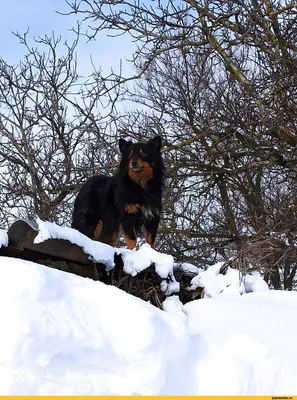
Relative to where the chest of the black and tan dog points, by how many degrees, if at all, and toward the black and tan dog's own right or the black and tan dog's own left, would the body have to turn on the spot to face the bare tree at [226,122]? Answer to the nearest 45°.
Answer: approximately 90° to the black and tan dog's own left

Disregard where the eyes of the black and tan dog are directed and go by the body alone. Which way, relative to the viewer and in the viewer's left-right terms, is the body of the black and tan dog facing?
facing the viewer and to the right of the viewer
